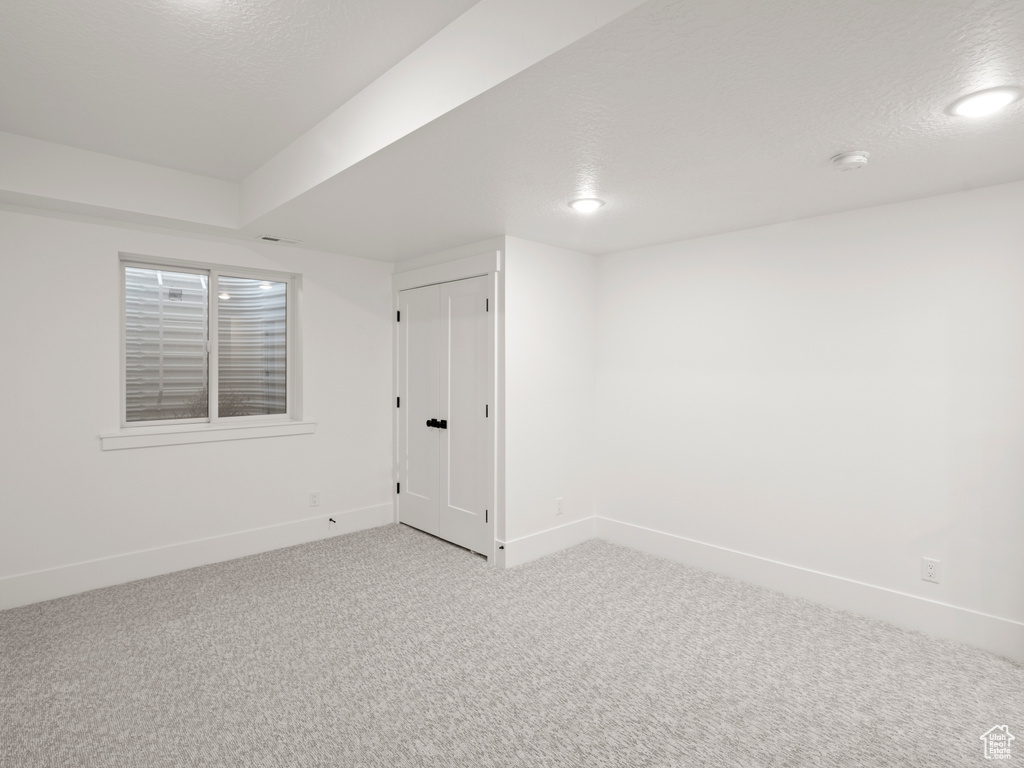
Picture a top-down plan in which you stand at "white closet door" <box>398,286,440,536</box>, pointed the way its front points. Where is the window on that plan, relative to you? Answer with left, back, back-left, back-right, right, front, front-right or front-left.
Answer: front-right

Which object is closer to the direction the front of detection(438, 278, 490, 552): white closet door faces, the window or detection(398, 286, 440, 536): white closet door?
the window

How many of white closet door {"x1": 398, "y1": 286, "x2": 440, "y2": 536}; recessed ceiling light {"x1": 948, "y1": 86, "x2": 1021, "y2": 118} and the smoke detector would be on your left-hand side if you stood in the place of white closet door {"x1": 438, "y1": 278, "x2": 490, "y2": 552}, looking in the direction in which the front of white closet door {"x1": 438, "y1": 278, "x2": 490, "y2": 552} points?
2

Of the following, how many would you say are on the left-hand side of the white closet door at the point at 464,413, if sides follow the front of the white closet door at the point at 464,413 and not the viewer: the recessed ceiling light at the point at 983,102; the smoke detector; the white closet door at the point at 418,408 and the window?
2

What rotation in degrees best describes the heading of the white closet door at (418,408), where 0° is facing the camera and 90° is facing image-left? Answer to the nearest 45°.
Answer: approximately 45°

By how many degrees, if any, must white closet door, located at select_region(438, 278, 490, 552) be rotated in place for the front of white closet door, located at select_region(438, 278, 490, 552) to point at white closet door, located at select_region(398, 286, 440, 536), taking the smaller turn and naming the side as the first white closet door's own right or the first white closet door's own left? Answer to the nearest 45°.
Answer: approximately 90° to the first white closet door's own right

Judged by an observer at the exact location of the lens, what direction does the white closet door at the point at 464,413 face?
facing the viewer and to the left of the viewer

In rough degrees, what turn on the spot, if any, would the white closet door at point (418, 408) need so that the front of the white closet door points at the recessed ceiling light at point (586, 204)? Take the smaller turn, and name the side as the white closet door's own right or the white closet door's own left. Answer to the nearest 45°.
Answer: approximately 90° to the white closet door's own left

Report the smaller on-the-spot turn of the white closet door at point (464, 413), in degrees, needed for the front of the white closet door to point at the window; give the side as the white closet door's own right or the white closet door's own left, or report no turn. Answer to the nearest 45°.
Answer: approximately 45° to the white closet door's own right

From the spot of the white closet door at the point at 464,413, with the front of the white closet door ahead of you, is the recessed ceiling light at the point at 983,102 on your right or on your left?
on your left

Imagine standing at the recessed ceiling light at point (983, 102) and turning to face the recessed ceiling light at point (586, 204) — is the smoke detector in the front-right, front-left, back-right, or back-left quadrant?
front-right

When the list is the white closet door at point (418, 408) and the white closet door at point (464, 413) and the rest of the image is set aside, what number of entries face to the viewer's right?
0

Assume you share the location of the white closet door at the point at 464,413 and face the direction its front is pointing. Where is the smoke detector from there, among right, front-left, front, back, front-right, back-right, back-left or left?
left

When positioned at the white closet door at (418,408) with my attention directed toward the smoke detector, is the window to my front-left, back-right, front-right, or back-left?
back-right
